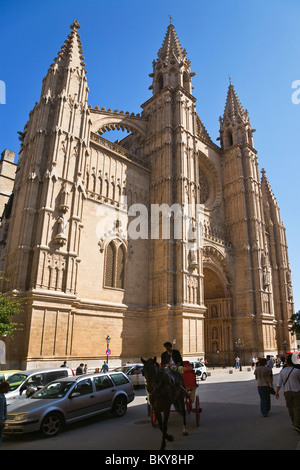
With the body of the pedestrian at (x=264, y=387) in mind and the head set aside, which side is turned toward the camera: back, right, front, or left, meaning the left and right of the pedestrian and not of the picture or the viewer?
back

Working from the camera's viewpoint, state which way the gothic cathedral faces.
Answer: facing the viewer and to the right of the viewer

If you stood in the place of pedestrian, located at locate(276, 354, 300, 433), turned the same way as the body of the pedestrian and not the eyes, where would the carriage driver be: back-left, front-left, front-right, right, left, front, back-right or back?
left

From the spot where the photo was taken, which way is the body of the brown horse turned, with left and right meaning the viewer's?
facing the viewer and to the left of the viewer

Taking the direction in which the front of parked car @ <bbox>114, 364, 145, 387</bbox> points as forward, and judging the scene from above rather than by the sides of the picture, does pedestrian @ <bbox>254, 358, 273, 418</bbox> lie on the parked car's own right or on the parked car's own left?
on the parked car's own left

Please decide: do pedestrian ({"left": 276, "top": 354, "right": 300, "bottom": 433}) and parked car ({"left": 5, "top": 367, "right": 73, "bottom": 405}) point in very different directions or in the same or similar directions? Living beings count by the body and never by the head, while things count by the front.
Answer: very different directions

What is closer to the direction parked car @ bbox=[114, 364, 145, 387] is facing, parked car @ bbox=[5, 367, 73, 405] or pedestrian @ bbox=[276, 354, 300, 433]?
the parked car

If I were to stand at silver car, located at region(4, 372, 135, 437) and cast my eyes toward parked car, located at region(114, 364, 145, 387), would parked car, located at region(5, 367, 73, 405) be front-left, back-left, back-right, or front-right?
front-left

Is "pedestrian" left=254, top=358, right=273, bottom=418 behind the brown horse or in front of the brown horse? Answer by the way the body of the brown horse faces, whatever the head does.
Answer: behind

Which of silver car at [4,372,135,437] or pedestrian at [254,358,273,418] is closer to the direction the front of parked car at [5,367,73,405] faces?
the silver car

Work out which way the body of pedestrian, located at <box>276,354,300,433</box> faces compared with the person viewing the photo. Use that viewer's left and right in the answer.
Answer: facing away from the viewer
